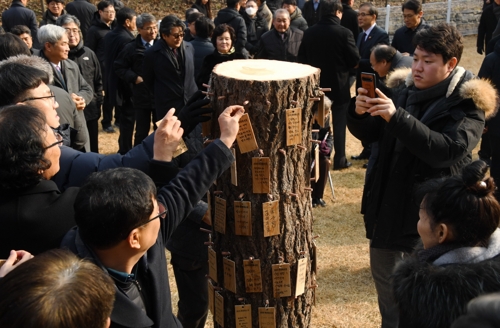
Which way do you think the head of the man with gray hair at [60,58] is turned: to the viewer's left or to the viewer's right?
to the viewer's right

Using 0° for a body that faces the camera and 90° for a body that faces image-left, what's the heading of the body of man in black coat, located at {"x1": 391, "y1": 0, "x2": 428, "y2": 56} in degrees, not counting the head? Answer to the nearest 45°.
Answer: approximately 45°

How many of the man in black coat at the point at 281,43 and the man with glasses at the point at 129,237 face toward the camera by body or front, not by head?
1

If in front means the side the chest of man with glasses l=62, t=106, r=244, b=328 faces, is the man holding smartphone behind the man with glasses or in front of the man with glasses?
in front

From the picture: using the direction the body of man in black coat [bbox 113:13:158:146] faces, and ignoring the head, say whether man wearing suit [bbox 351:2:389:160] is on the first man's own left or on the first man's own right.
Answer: on the first man's own left

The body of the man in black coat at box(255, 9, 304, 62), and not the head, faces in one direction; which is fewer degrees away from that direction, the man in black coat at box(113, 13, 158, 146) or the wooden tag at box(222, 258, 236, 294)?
the wooden tag

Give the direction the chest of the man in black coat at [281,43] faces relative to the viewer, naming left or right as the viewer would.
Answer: facing the viewer

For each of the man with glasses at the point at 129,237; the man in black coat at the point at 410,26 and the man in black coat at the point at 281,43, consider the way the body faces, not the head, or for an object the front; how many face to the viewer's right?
1

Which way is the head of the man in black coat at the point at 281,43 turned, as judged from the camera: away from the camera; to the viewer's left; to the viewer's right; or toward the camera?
toward the camera

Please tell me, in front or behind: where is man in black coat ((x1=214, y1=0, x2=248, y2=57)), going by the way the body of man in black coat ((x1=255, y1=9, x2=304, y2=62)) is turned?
behind

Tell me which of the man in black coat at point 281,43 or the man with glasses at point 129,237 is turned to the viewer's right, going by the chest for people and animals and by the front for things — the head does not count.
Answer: the man with glasses

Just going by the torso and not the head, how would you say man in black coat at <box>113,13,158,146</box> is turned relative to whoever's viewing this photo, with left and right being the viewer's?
facing the viewer and to the right of the viewer
